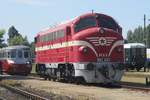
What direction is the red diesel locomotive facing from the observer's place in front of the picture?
facing the viewer and to the right of the viewer
